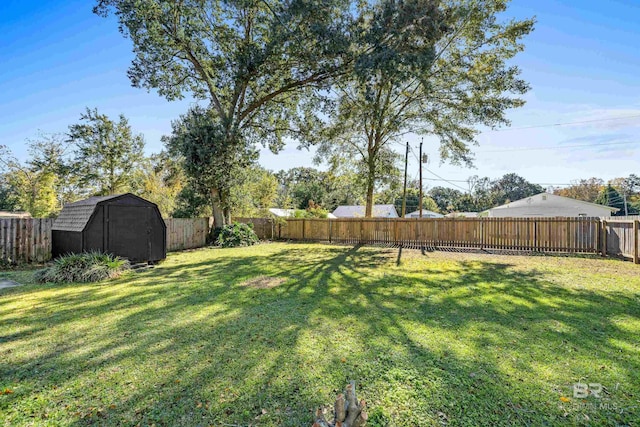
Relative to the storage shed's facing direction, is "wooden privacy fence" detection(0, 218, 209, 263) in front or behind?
behind

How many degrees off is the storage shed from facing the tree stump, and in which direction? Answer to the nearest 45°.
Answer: approximately 45° to its right

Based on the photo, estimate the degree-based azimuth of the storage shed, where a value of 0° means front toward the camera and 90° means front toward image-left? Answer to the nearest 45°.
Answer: approximately 315°

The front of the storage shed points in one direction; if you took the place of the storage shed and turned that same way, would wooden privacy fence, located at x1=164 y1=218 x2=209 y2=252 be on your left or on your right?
on your left

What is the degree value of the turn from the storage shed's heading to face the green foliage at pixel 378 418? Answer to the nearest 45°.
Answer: approximately 45° to its right

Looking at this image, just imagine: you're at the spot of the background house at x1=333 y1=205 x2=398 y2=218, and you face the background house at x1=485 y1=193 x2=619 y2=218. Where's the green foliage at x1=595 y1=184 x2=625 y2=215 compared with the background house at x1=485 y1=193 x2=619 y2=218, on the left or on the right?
left

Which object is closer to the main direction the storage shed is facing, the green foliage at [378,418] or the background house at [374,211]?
the green foliage

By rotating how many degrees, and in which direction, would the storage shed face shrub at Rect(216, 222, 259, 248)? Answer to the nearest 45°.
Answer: approximately 90° to its left
